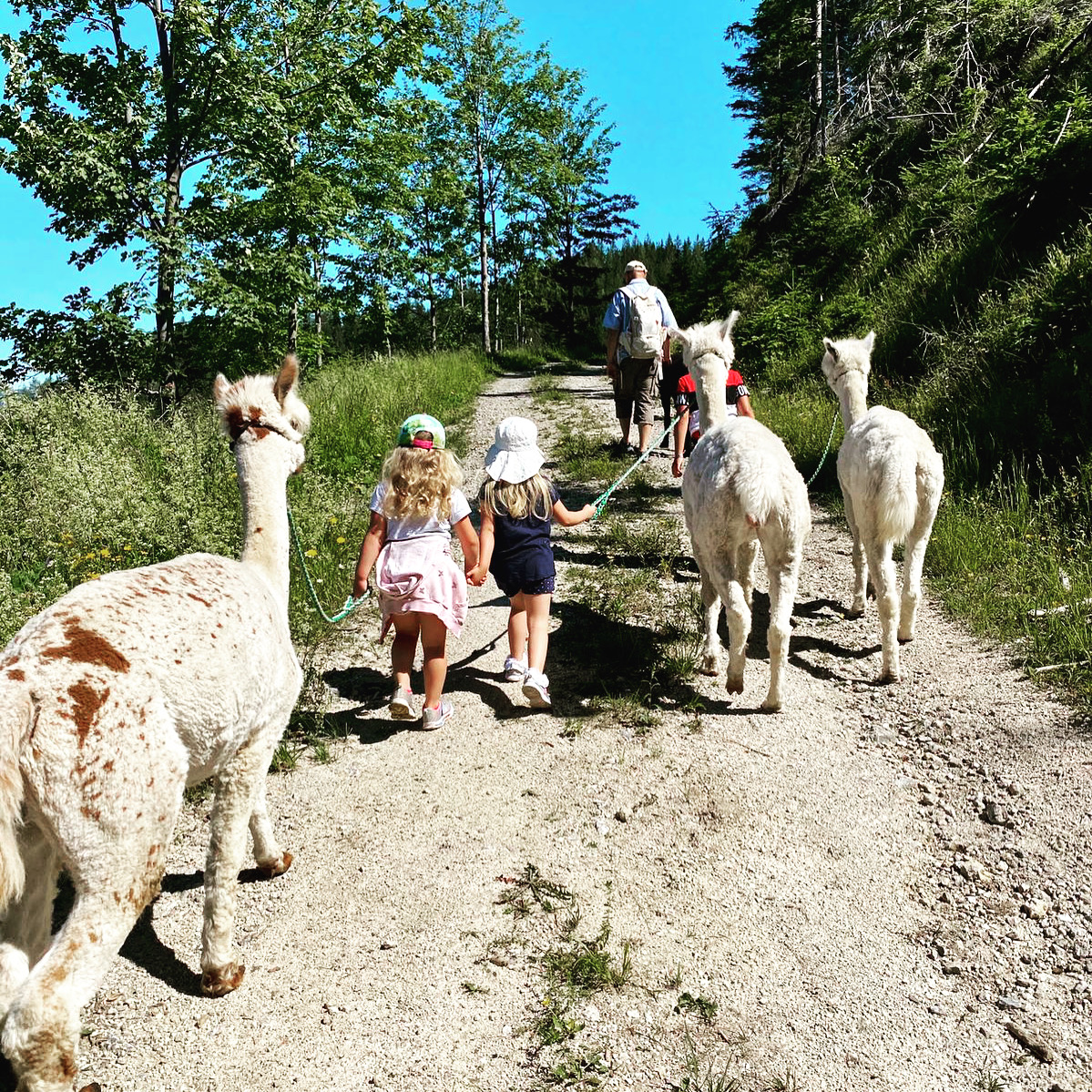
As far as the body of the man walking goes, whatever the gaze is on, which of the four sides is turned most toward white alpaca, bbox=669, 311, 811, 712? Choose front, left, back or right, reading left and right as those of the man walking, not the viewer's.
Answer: back

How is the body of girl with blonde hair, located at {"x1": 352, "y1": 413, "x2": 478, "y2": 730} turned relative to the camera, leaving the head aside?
away from the camera

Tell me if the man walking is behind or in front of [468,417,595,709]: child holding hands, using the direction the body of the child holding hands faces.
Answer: in front

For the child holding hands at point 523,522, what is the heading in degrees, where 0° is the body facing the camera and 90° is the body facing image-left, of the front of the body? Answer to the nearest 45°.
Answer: approximately 180°

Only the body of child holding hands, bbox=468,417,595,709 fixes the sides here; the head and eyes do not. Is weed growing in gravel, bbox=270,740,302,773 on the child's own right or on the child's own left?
on the child's own left

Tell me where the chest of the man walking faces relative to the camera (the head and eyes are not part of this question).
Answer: away from the camera

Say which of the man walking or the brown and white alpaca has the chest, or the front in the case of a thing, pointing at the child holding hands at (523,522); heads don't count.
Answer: the brown and white alpaca

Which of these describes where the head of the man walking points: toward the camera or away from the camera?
away from the camera

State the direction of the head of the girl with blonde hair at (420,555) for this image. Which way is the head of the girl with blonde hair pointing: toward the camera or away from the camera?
away from the camera

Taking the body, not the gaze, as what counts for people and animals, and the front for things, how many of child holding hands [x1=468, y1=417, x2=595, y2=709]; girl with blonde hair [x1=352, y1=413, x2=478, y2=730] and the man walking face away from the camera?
3

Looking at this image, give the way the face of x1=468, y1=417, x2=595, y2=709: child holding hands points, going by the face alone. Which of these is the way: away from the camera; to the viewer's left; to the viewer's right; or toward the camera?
away from the camera

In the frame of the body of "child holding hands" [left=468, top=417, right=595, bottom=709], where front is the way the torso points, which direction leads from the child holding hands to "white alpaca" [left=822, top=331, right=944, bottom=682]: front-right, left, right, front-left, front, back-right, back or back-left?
right
